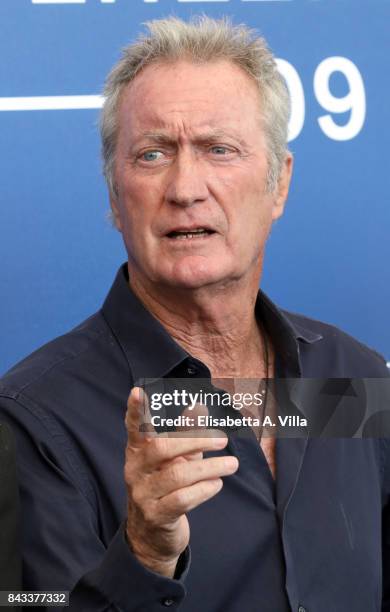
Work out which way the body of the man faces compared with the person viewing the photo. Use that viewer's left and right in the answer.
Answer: facing the viewer and to the right of the viewer
